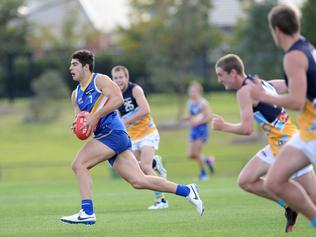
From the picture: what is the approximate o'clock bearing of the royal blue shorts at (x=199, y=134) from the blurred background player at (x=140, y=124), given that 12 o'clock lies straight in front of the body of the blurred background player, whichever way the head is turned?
The royal blue shorts is roughly at 5 o'clock from the blurred background player.

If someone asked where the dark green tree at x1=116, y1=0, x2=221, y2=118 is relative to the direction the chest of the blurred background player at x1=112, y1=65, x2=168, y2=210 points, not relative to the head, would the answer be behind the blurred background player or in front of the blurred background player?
behind

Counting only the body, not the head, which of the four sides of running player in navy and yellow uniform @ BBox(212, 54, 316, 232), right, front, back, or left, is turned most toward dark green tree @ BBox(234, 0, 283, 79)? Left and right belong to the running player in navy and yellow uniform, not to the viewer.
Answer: right

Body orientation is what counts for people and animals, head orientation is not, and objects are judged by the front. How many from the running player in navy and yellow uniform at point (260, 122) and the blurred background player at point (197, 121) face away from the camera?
0

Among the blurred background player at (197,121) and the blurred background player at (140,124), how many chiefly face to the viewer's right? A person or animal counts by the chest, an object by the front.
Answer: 0

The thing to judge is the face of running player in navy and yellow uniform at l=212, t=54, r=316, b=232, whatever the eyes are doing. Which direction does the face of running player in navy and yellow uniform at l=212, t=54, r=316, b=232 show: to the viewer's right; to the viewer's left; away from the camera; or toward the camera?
to the viewer's left

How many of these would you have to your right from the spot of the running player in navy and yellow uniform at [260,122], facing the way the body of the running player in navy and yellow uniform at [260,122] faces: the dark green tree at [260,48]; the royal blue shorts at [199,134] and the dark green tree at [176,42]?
3

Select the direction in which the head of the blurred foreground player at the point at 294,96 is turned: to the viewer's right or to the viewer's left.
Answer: to the viewer's left

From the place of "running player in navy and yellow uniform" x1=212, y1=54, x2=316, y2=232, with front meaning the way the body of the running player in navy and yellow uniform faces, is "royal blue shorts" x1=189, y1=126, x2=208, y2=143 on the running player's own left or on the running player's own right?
on the running player's own right

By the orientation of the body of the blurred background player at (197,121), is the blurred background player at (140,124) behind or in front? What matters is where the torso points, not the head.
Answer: in front

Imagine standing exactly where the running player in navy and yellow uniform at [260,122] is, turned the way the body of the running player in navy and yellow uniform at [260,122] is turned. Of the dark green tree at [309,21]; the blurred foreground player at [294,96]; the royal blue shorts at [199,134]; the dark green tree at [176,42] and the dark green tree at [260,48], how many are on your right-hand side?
4

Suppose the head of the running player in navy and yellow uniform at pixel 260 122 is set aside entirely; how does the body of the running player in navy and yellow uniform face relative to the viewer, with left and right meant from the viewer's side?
facing to the left of the viewer

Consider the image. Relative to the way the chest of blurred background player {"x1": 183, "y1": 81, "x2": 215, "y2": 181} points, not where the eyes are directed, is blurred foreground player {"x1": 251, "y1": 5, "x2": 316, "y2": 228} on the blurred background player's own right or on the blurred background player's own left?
on the blurred background player's own left

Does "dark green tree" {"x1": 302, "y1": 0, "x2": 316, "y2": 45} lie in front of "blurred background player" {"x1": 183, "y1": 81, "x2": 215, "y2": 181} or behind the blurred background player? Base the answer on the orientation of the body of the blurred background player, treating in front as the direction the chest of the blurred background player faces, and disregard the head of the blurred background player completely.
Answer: behind
